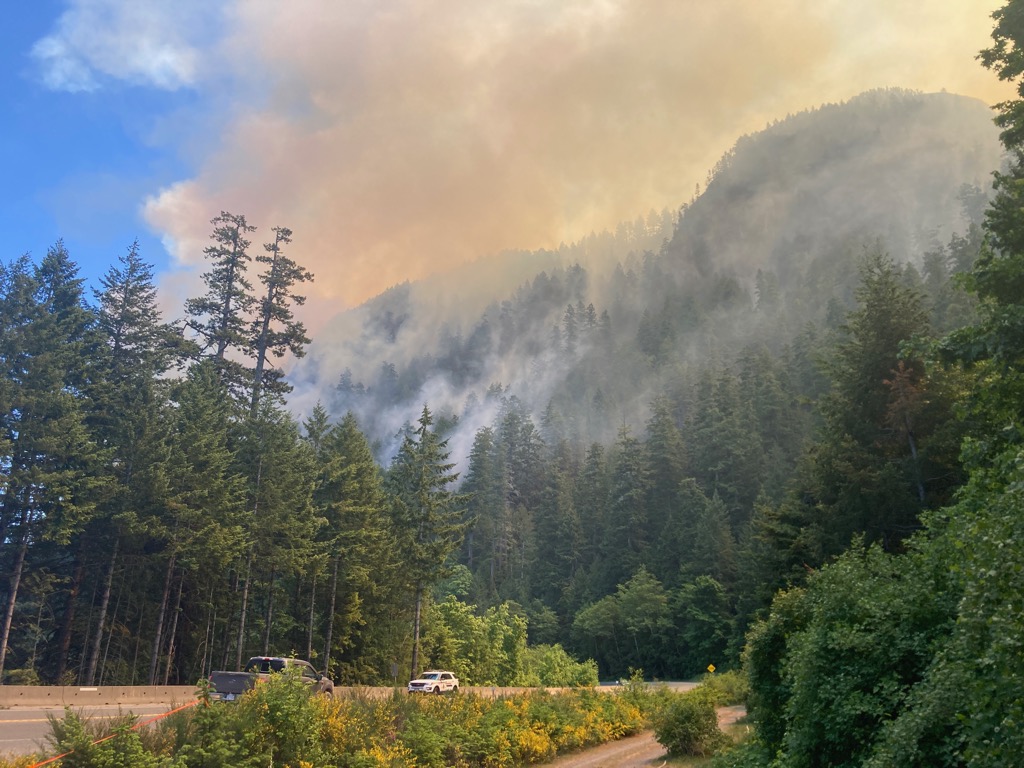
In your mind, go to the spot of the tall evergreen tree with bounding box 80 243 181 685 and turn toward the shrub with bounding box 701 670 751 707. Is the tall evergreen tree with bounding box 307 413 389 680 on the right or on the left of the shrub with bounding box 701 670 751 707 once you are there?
left

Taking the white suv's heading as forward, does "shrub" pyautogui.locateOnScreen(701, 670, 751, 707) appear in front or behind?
behind

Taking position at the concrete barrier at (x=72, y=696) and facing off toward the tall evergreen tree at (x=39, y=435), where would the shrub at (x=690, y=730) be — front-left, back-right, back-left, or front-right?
back-right

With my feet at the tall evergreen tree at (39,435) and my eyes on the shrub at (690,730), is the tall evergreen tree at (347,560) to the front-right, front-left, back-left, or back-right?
front-left

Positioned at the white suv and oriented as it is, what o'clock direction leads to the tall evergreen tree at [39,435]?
The tall evergreen tree is roughly at 1 o'clock from the white suv.

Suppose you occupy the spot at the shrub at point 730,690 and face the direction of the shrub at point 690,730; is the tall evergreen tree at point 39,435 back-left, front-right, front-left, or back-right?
front-right

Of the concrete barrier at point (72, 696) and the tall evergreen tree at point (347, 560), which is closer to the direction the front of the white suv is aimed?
the concrete barrier

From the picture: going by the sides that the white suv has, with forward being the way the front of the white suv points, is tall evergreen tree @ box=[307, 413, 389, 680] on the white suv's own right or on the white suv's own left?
on the white suv's own right

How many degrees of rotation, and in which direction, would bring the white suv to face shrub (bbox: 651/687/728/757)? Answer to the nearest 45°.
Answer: approximately 90° to its left

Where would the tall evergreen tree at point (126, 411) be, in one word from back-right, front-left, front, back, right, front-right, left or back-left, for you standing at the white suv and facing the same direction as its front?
front-right

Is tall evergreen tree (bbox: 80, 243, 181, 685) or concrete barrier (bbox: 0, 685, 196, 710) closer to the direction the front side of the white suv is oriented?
the concrete barrier

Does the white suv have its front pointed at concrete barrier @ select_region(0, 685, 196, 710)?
yes

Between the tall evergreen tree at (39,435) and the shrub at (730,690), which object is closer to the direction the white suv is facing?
the tall evergreen tree

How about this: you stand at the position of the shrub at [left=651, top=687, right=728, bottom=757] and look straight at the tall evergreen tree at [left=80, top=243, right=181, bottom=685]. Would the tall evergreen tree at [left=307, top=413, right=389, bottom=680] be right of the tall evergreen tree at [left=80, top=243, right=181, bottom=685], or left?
right
